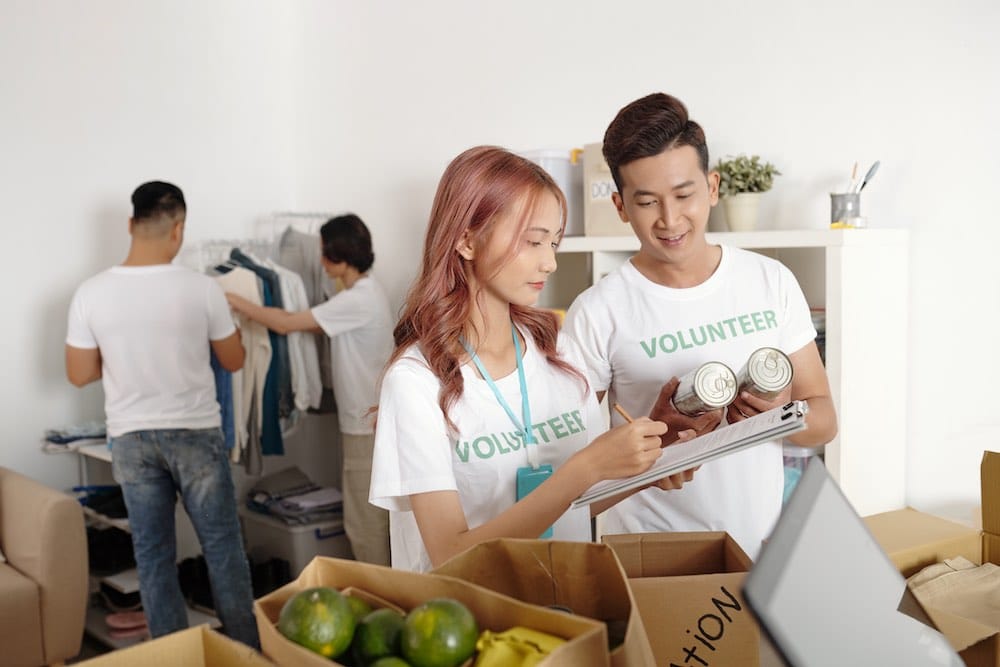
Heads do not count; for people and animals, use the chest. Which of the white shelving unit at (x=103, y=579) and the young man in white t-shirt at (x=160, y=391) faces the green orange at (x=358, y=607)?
the white shelving unit

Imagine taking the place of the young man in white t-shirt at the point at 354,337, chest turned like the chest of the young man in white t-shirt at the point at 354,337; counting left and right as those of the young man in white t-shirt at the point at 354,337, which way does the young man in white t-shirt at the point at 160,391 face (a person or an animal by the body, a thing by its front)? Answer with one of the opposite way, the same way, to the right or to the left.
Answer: to the right

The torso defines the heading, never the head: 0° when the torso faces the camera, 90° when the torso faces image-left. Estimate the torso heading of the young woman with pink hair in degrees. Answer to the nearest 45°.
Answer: approximately 315°

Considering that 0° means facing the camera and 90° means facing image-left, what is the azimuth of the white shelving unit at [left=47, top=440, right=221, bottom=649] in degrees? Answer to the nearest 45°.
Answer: approximately 0°

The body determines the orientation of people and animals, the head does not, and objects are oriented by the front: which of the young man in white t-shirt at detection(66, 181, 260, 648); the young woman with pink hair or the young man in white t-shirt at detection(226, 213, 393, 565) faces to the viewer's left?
the young man in white t-shirt at detection(226, 213, 393, 565)

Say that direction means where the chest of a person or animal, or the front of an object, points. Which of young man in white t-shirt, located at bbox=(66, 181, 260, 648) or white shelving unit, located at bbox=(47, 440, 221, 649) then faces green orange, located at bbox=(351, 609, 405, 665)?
the white shelving unit

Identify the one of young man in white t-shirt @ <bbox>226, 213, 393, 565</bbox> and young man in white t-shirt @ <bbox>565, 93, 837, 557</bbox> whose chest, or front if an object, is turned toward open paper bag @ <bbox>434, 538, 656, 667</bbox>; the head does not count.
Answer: young man in white t-shirt @ <bbox>565, 93, 837, 557</bbox>

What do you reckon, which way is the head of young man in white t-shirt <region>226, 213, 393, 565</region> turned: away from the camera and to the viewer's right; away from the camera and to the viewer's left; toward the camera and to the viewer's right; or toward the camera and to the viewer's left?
away from the camera and to the viewer's left

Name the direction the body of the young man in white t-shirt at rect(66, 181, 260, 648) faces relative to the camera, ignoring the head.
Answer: away from the camera

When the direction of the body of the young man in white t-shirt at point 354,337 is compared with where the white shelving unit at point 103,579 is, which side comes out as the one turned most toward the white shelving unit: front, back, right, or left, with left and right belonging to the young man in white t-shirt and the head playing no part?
front

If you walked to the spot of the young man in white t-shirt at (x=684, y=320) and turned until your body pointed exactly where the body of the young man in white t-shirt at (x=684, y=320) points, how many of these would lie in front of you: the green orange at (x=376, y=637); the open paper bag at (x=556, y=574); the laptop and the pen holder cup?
3

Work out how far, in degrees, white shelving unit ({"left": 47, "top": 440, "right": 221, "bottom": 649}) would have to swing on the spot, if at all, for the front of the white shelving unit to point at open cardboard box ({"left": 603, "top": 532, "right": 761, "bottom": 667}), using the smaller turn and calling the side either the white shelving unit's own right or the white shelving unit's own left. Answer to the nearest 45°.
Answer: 0° — it already faces it

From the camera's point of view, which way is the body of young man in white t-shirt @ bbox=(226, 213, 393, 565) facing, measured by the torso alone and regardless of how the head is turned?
to the viewer's left

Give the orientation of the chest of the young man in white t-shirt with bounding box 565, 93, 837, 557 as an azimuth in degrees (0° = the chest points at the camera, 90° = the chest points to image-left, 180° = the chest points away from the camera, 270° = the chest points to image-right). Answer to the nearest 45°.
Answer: approximately 0°

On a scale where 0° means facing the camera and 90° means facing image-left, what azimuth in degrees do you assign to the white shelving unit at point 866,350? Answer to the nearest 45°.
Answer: approximately 45°

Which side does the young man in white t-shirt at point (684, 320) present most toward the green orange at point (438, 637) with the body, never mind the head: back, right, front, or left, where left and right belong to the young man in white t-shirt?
front
